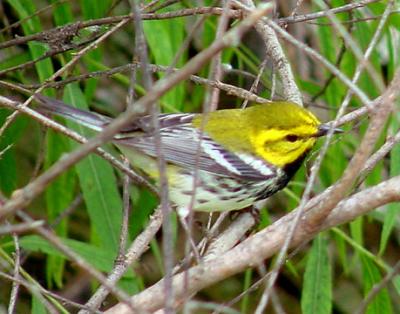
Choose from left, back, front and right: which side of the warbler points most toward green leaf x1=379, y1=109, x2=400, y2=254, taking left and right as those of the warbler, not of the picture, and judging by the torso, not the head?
front

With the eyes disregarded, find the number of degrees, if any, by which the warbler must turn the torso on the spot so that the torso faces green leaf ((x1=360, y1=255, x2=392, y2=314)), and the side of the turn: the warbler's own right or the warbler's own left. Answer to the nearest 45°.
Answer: approximately 45° to the warbler's own right

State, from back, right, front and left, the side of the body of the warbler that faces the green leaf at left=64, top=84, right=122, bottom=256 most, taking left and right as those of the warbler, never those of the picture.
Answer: back

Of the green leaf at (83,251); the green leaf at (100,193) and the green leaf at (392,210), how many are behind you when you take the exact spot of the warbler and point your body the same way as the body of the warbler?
2

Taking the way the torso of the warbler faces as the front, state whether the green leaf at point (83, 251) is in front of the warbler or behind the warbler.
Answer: behind

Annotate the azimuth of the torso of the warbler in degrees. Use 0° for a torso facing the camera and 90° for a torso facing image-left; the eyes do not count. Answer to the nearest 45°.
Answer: approximately 270°

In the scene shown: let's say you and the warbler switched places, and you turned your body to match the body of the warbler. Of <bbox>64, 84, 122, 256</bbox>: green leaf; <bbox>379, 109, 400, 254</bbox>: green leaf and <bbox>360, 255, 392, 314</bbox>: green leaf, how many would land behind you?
1
